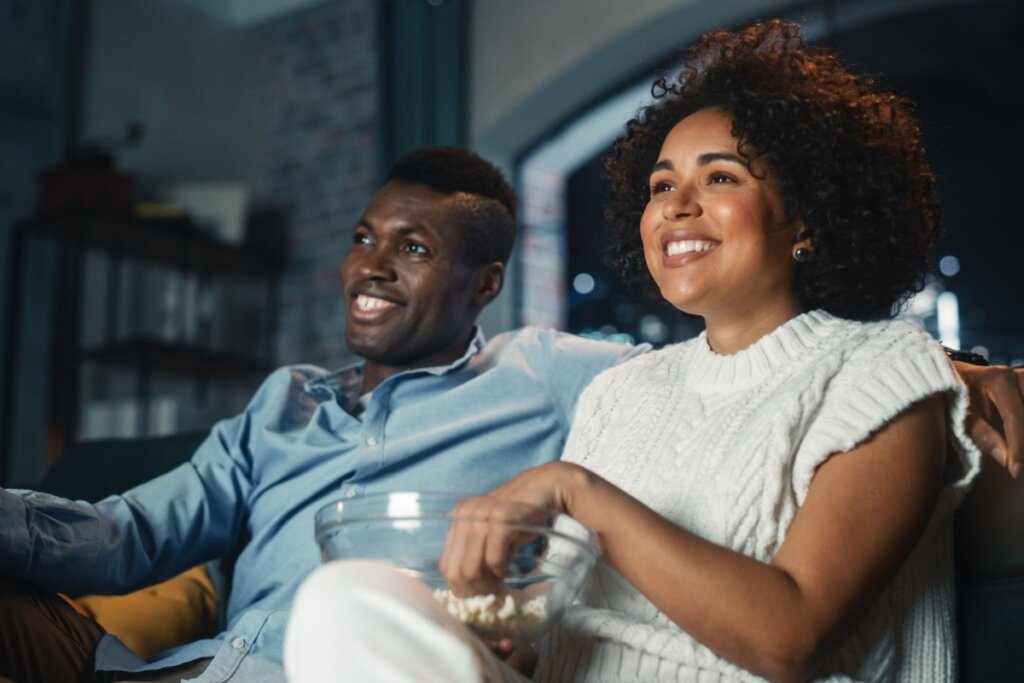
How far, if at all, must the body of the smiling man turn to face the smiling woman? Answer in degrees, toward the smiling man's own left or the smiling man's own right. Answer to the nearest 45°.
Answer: approximately 90° to the smiling man's own left

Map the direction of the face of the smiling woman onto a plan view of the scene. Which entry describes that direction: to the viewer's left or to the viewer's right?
to the viewer's left

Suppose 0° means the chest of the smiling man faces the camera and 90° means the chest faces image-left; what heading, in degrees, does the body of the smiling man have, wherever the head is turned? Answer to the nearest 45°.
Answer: approximately 45°

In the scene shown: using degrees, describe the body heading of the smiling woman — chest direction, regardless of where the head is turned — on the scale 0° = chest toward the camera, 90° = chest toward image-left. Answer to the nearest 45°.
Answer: approximately 45°

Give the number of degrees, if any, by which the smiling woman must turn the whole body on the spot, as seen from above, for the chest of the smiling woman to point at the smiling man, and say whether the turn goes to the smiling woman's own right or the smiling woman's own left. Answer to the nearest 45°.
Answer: approximately 90° to the smiling woman's own right

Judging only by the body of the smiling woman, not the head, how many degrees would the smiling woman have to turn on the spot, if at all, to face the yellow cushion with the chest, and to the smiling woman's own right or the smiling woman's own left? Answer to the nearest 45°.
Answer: approximately 90° to the smiling woman's own right
